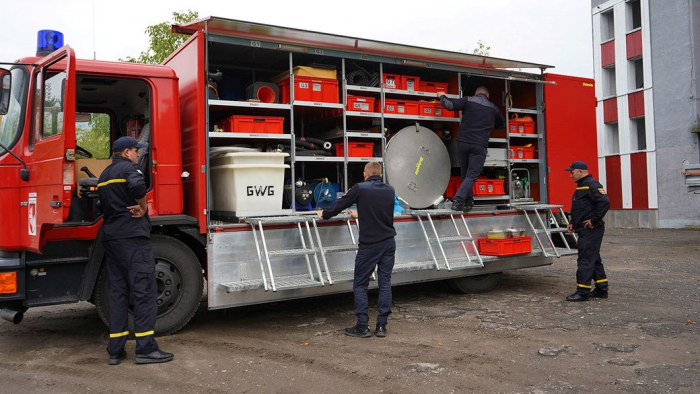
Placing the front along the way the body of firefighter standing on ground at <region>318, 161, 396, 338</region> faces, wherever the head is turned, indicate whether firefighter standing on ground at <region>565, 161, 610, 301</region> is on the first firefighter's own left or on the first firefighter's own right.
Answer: on the first firefighter's own right

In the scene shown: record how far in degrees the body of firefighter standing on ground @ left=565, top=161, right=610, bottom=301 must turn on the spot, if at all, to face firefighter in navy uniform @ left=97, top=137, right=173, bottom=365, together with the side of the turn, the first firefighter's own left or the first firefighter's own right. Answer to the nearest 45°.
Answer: approximately 45° to the first firefighter's own left

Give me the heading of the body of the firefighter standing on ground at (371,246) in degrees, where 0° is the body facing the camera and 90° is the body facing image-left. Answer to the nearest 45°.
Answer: approximately 135°

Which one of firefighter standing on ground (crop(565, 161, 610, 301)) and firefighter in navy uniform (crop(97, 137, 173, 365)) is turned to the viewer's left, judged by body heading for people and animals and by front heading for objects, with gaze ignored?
the firefighter standing on ground

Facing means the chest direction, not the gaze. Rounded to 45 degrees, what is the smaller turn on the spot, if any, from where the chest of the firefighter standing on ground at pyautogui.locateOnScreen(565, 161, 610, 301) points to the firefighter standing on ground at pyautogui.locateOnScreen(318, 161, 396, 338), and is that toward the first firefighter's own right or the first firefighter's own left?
approximately 45° to the first firefighter's own left

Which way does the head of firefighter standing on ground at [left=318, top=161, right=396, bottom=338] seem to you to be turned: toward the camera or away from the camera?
away from the camera

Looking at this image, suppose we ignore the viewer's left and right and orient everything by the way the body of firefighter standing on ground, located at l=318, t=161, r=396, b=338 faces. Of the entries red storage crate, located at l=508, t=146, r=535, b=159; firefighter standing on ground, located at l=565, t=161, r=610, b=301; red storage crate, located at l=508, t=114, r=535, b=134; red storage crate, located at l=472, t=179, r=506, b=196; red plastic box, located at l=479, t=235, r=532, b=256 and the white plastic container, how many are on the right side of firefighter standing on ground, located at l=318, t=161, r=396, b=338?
5

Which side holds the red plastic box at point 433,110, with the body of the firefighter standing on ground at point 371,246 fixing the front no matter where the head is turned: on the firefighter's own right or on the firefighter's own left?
on the firefighter's own right

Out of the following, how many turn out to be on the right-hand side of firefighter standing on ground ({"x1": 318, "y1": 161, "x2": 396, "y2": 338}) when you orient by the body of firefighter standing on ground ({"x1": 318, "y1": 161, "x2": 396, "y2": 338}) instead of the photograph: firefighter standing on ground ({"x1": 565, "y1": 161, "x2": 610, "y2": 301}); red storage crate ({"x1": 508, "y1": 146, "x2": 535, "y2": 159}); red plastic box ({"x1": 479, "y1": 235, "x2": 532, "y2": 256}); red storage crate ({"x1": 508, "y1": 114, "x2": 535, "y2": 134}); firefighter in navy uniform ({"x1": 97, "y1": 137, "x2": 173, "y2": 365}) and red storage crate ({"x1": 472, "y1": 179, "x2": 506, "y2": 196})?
5

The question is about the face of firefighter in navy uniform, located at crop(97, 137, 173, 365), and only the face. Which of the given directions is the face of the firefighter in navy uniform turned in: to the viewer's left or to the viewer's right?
to the viewer's right

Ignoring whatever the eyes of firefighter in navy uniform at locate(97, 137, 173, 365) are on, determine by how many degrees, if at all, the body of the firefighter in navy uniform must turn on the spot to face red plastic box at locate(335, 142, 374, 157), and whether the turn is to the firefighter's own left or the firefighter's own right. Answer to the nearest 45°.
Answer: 0° — they already face it

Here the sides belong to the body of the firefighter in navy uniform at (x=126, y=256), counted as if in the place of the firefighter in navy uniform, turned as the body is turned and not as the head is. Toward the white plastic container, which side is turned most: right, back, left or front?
front

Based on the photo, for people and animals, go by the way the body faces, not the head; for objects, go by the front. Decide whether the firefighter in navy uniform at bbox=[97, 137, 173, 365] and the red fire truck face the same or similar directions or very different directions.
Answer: very different directions

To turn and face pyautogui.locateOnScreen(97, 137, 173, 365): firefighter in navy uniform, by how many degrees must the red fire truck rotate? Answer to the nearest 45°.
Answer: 0° — it already faces them

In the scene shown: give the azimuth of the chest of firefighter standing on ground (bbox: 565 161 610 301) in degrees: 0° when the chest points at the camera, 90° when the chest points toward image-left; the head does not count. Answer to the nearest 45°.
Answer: approximately 90°
